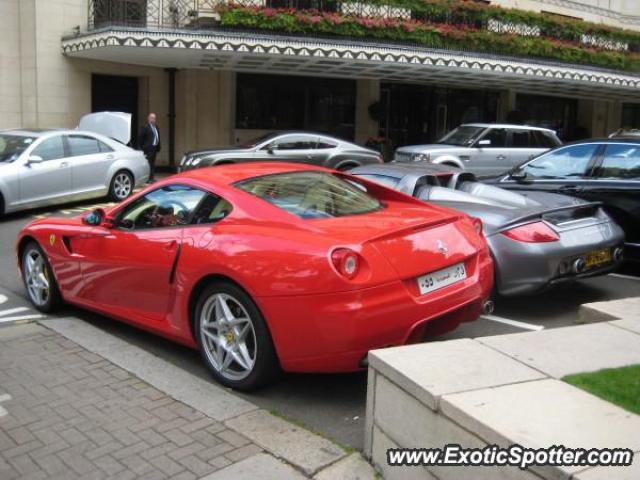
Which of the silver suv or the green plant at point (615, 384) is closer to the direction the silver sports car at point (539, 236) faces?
the silver suv

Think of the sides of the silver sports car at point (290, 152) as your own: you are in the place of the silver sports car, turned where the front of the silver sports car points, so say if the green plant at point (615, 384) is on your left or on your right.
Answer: on your left

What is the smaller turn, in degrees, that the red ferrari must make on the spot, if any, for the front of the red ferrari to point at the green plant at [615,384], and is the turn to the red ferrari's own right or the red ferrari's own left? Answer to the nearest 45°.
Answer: approximately 180°

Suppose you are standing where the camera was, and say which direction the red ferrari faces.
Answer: facing away from the viewer and to the left of the viewer

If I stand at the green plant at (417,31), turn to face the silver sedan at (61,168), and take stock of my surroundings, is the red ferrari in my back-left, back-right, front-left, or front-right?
front-left

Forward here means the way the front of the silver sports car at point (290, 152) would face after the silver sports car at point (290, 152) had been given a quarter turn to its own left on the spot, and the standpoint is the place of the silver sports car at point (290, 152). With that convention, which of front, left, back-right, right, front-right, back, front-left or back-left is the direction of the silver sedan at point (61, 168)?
front-right

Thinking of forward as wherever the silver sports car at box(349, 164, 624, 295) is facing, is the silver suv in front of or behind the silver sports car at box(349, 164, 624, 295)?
in front

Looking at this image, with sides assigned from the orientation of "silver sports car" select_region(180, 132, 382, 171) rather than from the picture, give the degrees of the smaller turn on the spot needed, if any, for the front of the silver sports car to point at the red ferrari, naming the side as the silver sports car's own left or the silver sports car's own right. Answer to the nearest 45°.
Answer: approximately 90° to the silver sports car's own left

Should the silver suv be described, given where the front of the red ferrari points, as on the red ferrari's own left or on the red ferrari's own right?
on the red ferrari's own right

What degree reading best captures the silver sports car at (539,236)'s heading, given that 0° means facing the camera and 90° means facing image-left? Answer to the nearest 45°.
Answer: approximately 135°

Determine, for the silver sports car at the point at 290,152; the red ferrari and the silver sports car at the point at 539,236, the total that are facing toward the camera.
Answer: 0

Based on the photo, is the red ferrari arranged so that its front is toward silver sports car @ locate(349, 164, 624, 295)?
no

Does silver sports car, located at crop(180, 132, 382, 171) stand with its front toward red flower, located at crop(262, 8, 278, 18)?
no

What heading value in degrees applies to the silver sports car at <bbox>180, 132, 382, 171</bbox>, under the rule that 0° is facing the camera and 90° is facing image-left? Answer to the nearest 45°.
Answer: approximately 90°

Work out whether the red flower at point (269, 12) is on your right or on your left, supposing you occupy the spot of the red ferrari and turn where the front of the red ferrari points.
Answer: on your right

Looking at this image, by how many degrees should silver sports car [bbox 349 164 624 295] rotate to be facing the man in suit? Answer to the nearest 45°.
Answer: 0° — it already faces them

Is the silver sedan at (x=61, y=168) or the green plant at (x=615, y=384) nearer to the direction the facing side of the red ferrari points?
the silver sedan
